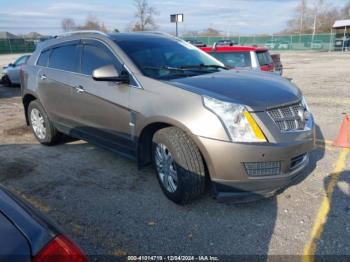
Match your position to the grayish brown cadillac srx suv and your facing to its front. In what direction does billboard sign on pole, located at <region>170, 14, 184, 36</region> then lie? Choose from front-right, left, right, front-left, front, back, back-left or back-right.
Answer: back-left

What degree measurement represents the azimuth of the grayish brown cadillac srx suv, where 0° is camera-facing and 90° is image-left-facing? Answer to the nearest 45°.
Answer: approximately 315°
